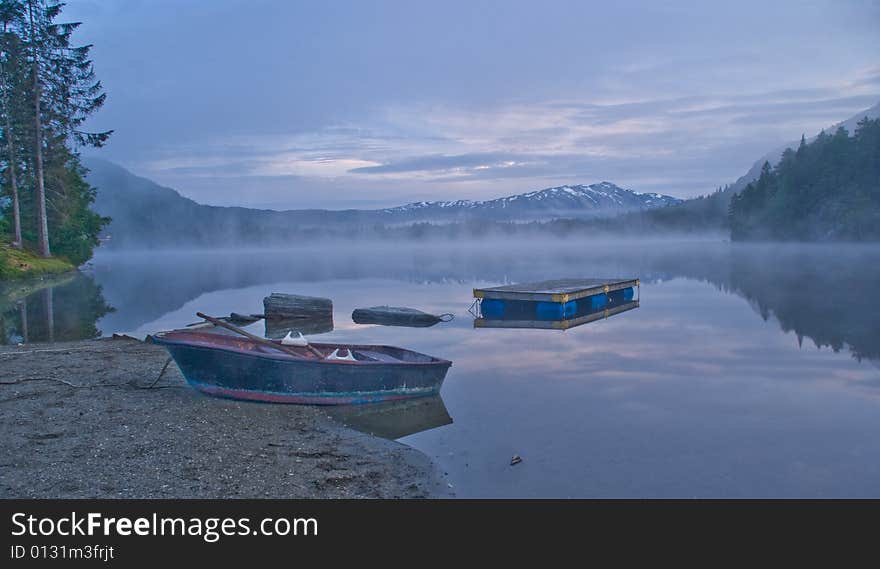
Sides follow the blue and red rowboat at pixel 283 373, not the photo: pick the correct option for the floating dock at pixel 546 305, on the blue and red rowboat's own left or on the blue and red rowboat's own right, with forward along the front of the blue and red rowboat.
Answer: on the blue and red rowboat's own right

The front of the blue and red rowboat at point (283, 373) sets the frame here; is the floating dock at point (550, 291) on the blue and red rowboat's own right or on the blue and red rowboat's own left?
on the blue and red rowboat's own right

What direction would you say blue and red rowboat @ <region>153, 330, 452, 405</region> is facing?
to the viewer's left
